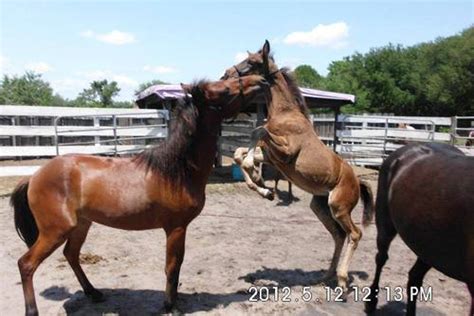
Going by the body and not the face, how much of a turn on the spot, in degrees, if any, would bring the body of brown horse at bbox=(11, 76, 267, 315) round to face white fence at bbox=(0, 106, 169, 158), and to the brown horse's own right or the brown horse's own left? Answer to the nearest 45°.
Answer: approximately 90° to the brown horse's own left

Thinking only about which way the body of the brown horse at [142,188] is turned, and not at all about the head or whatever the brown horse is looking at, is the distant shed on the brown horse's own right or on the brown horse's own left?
on the brown horse's own left

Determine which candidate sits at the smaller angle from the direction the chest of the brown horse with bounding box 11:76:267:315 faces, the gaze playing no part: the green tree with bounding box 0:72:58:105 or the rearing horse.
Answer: the rearing horse

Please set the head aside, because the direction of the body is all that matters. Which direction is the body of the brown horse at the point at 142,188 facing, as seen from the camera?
to the viewer's right

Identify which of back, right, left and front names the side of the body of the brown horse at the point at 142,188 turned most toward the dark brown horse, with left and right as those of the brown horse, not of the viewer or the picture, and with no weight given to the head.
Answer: front

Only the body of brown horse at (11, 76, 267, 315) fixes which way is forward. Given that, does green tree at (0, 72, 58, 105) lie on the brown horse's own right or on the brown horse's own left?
on the brown horse's own left

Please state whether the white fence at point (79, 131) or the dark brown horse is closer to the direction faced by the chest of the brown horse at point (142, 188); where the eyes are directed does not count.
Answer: the dark brown horse

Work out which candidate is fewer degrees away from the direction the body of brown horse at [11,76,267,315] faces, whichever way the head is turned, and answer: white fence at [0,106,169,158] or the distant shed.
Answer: the distant shed
